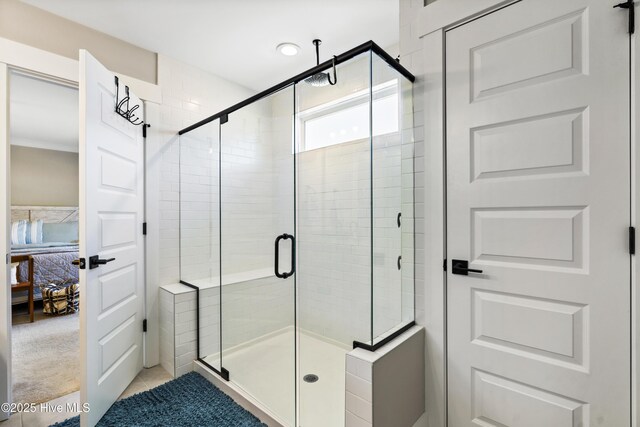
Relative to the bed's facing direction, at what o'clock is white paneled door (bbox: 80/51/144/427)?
The white paneled door is roughly at 12 o'clock from the bed.

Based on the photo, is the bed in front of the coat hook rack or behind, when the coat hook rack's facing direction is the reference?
behind

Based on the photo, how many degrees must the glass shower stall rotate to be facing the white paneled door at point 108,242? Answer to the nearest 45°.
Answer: approximately 45° to its right

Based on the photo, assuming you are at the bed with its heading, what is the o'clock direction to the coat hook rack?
The coat hook rack is roughly at 12 o'clock from the bed.

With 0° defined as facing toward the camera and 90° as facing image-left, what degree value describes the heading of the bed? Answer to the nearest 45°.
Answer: approximately 0°

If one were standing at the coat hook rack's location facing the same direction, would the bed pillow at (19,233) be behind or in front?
behind

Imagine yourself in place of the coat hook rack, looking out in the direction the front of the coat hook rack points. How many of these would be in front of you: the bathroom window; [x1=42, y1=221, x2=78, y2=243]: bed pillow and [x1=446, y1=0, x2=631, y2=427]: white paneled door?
2

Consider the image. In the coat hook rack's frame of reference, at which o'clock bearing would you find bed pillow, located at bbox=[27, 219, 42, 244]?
The bed pillow is roughly at 7 o'clock from the coat hook rack.

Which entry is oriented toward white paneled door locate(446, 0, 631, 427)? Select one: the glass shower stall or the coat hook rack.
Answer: the coat hook rack

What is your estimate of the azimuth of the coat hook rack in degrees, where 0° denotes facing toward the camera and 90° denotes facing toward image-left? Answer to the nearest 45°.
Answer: approximately 315°
